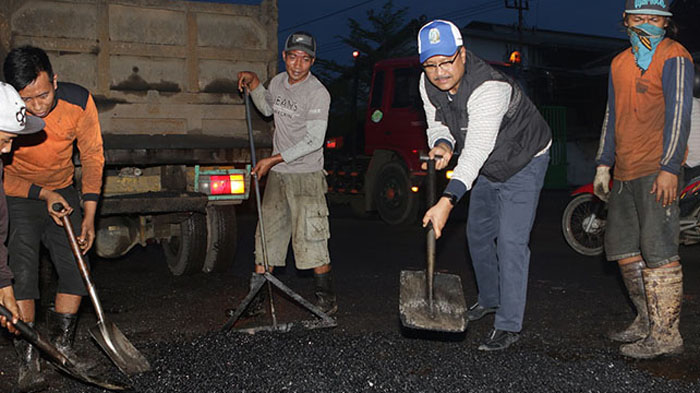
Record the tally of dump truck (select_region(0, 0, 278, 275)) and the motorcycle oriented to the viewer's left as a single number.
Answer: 1

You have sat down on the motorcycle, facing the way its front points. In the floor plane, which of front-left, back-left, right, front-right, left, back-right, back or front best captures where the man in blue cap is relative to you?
left

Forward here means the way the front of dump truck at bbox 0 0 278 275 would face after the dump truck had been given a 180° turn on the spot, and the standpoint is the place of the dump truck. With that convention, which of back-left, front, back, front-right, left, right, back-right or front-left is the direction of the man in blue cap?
front-left

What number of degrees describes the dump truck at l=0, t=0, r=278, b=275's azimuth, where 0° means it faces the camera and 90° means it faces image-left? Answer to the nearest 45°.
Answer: approximately 180°

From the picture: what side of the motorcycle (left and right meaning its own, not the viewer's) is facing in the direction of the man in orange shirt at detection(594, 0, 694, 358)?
left

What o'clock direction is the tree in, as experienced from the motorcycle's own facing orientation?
The tree is roughly at 2 o'clock from the motorcycle.

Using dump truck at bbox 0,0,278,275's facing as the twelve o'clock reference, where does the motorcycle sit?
The motorcycle is roughly at 3 o'clock from the dump truck.

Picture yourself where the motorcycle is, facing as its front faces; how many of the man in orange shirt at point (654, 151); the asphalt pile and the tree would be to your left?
2

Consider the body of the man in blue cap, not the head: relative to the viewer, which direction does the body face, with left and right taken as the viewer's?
facing the viewer and to the left of the viewer

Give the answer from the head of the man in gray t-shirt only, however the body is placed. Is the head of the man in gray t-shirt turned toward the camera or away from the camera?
toward the camera

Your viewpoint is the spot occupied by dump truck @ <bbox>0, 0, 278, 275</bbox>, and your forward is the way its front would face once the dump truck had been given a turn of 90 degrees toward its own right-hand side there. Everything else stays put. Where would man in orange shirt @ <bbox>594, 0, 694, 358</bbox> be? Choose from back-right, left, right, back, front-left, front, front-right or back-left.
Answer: front-right

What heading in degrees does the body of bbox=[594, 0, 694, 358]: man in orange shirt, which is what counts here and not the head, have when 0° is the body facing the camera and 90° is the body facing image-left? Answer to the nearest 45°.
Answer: approximately 45°

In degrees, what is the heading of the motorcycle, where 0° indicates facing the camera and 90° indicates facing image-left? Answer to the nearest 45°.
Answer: approximately 90°

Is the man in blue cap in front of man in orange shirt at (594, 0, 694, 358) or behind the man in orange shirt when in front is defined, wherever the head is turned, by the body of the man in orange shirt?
in front
